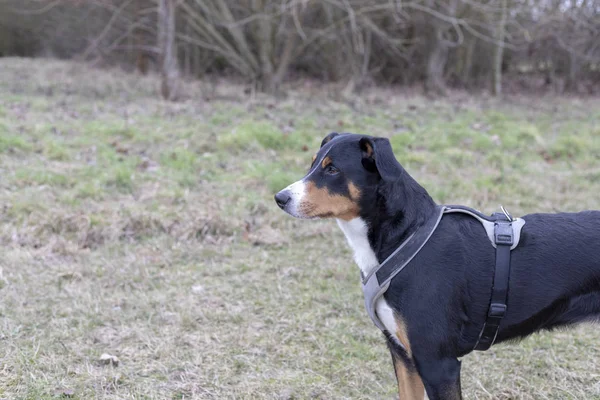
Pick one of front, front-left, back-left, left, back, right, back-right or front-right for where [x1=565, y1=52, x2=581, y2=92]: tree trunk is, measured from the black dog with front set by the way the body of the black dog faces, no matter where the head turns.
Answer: right

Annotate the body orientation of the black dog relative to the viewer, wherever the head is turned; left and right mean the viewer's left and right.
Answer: facing to the left of the viewer

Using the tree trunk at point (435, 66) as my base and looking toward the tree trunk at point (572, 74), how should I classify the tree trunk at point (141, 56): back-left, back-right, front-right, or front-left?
back-left

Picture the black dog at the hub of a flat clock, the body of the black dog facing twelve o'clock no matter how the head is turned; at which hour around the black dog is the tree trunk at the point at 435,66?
The tree trunk is roughly at 3 o'clock from the black dog.

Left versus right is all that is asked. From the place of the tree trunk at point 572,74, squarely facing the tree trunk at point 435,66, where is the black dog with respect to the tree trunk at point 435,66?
left

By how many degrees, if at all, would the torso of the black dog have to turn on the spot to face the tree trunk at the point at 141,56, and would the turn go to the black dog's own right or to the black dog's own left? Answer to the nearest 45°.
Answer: approximately 45° to the black dog's own right

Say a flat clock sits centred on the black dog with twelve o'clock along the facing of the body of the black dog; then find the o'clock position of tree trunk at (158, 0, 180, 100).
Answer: The tree trunk is roughly at 2 o'clock from the black dog.
